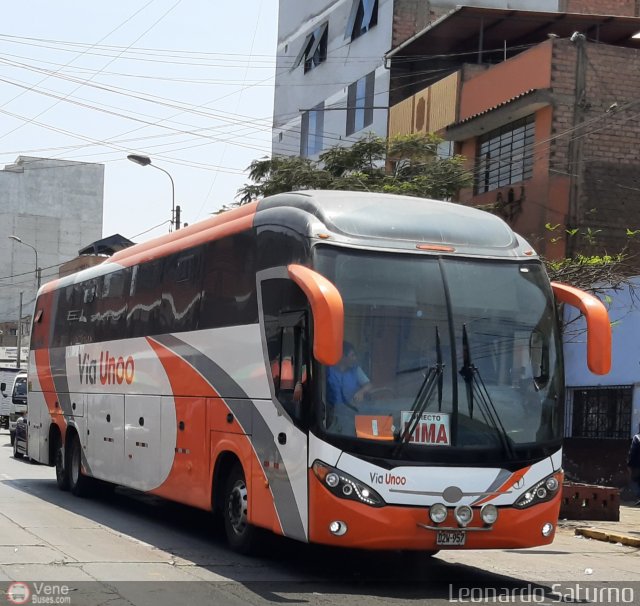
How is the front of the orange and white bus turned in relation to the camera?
facing the viewer and to the right of the viewer

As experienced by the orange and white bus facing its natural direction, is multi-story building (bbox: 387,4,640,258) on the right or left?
on its left

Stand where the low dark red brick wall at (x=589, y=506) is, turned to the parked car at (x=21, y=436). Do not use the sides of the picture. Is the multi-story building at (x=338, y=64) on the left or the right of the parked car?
right

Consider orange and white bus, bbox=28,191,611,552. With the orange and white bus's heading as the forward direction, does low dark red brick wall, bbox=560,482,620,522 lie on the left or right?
on its left

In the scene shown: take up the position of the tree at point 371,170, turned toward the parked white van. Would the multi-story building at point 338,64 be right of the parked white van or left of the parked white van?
right

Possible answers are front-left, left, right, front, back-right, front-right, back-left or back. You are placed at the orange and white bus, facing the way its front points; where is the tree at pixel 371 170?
back-left

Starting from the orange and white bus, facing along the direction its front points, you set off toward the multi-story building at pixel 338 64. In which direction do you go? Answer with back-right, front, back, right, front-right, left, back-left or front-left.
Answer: back-left
